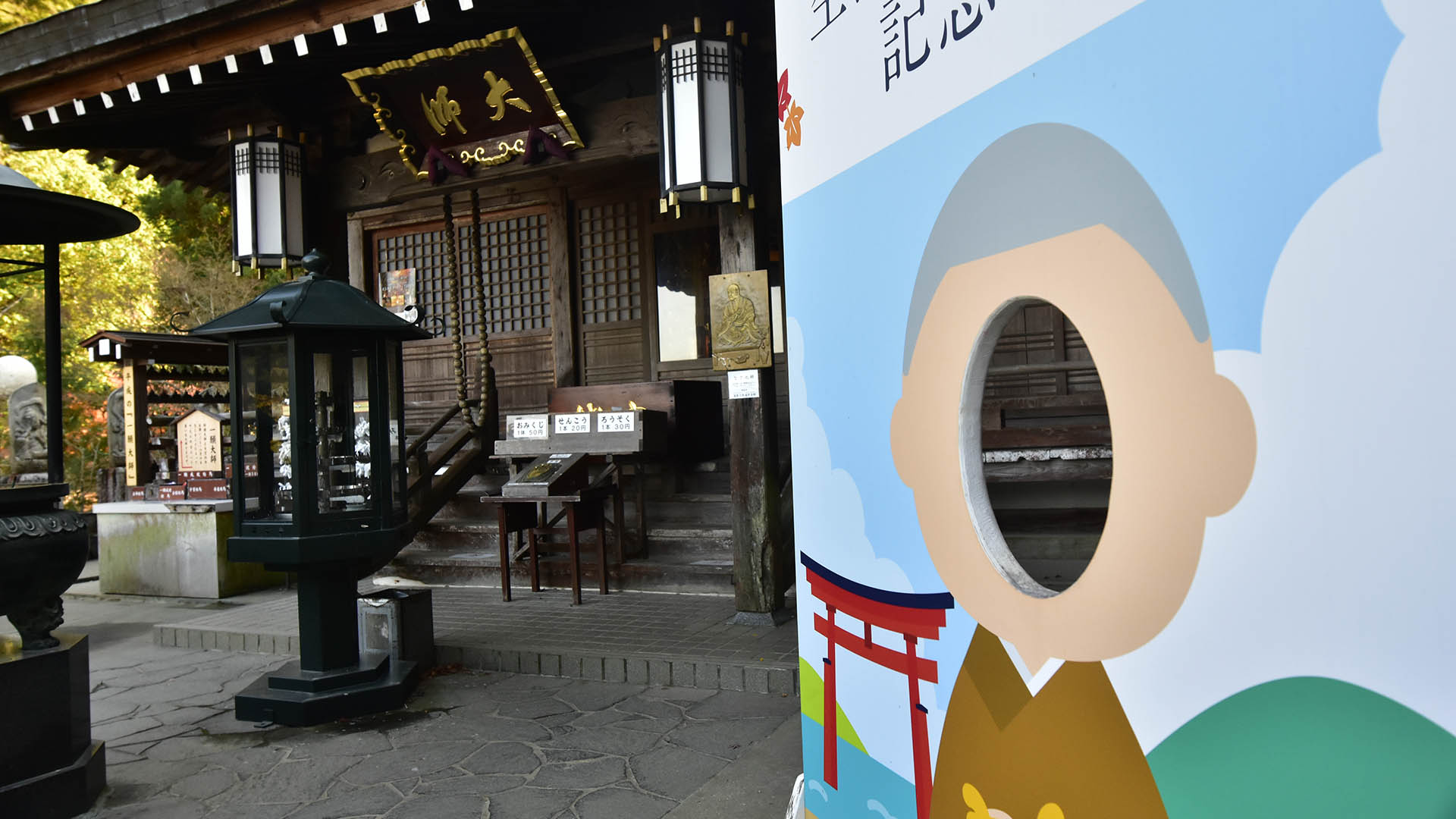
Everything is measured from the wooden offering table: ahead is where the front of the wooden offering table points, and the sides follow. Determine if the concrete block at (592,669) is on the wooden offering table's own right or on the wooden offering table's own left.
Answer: on the wooden offering table's own left

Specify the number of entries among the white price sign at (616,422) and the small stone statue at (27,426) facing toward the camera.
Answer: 2

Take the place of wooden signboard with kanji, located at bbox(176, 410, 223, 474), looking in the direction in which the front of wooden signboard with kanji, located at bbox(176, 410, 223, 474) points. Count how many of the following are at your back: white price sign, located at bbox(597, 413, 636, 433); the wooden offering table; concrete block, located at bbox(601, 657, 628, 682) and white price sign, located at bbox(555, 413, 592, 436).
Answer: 0

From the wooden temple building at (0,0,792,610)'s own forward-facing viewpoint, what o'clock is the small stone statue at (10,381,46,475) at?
The small stone statue is roughly at 3 o'clock from the wooden temple building.

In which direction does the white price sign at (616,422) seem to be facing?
toward the camera

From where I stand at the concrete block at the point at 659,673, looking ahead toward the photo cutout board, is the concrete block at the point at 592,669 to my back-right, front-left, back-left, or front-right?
back-right

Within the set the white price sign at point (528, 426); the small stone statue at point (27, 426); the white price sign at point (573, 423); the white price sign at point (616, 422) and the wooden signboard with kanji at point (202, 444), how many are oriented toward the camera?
5

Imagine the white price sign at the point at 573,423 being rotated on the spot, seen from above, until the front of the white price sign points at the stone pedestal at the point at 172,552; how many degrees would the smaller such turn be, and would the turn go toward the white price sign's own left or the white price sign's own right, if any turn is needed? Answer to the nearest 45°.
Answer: approximately 135° to the white price sign's own right

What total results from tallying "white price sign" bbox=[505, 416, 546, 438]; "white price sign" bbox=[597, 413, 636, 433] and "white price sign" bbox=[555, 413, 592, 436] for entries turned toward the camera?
3

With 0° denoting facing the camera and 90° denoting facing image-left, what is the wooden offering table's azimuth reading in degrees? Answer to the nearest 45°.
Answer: approximately 45°

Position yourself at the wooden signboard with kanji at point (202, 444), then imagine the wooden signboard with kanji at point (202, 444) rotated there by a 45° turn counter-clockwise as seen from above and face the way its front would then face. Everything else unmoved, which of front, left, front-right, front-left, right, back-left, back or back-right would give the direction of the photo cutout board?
front-right

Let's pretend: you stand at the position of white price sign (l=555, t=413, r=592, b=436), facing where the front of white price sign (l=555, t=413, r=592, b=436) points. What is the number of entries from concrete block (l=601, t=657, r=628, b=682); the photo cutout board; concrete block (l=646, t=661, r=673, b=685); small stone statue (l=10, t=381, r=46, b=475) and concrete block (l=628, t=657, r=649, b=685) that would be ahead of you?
4

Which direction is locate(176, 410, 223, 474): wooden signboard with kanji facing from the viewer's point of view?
toward the camera

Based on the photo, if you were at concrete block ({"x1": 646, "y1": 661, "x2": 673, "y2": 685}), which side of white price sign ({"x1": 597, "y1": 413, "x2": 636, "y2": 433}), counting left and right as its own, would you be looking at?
front

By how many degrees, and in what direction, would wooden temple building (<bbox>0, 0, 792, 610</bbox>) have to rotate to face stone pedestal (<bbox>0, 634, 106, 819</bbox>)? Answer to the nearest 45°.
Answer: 0° — it already faces it

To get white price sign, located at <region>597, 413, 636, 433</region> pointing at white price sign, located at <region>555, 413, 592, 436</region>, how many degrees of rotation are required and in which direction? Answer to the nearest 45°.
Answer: approximately 135° to its right

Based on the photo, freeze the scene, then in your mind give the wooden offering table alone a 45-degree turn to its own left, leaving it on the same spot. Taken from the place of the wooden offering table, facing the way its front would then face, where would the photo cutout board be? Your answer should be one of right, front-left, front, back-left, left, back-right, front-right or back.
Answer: front

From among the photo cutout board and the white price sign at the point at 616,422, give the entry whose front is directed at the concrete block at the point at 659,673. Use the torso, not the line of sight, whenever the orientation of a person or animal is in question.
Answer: the white price sign

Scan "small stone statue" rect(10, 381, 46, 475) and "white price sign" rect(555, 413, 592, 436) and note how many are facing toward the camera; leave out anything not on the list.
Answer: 2

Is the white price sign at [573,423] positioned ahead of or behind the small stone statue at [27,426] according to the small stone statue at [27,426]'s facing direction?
ahead
